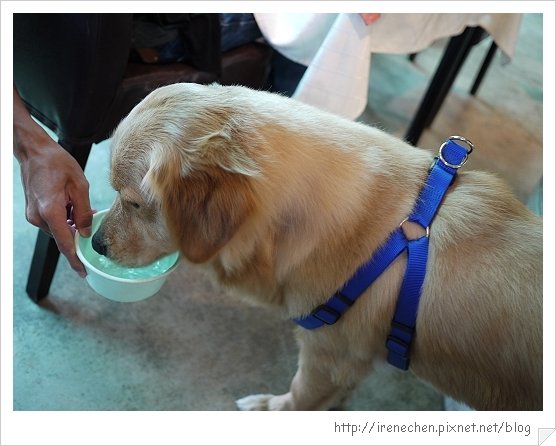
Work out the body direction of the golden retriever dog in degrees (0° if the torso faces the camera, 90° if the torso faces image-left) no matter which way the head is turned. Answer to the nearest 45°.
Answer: approximately 90°

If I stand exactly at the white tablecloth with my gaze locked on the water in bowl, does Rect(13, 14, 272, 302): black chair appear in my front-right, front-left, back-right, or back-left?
front-right

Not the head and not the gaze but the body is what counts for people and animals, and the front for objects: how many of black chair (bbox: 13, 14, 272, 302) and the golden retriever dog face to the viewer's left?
1

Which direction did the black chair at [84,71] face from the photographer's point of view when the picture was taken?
facing away from the viewer and to the right of the viewer

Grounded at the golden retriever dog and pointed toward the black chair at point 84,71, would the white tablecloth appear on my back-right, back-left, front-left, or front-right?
front-right

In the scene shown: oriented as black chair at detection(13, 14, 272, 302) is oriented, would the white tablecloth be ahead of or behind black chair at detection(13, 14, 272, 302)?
ahead

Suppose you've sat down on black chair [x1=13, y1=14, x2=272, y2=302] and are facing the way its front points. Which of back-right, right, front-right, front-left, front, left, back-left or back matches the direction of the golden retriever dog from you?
right
